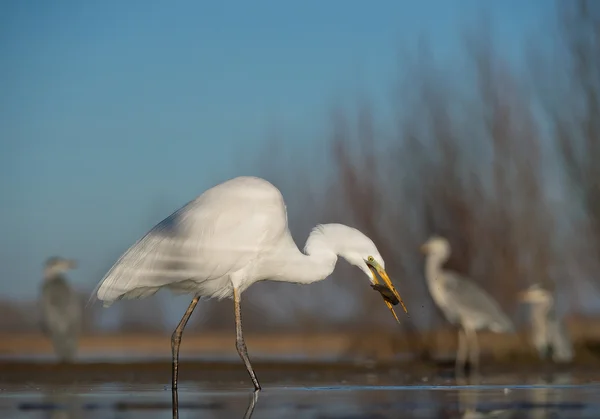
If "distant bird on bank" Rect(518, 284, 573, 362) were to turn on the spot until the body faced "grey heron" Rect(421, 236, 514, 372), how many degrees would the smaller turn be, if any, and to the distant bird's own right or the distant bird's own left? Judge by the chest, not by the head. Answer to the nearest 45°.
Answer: approximately 45° to the distant bird's own left

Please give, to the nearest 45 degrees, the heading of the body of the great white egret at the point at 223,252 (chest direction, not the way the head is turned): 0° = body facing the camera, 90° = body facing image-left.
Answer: approximately 270°

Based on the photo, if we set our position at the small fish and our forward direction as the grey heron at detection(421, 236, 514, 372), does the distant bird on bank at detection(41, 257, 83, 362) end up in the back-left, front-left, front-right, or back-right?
front-left

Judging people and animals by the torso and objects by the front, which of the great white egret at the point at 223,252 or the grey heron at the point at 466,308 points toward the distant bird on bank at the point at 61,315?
the grey heron at the point at 466,308

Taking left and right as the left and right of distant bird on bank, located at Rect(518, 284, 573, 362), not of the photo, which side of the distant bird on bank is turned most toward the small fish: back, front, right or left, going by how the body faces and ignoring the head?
left

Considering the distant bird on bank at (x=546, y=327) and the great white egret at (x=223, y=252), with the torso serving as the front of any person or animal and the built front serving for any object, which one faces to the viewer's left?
the distant bird on bank

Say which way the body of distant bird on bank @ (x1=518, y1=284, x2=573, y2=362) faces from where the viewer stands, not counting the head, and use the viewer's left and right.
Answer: facing to the left of the viewer

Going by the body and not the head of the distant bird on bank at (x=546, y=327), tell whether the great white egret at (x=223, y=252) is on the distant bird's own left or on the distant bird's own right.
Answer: on the distant bird's own left

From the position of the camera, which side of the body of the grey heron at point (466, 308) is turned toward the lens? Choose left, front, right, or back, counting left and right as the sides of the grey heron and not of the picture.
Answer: left

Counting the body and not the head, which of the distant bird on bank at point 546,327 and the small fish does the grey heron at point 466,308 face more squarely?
the small fish

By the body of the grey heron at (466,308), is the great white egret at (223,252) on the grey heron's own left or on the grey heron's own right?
on the grey heron's own left

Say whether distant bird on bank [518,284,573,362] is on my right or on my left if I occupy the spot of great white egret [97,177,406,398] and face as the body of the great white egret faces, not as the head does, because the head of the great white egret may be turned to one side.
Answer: on my left
